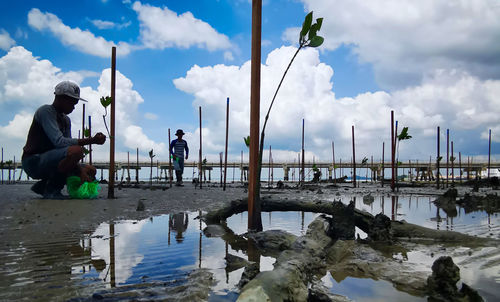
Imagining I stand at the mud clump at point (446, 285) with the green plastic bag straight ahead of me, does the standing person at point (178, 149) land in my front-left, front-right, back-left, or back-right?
front-right

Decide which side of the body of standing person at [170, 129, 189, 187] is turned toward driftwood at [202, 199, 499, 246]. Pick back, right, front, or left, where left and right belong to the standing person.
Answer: front

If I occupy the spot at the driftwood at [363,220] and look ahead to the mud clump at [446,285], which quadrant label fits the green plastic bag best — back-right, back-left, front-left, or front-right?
back-right

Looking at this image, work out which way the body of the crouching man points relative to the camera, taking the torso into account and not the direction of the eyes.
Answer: to the viewer's right

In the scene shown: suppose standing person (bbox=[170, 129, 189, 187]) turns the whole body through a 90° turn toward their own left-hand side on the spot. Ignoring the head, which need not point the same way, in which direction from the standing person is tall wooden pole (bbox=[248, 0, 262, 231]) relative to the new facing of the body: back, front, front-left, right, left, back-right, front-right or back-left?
right

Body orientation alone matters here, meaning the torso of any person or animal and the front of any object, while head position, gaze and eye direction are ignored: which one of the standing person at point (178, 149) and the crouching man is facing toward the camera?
the standing person

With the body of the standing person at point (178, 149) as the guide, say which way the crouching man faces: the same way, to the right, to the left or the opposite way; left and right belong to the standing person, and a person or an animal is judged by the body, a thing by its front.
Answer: to the left

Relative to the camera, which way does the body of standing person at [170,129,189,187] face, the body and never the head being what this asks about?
toward the camera

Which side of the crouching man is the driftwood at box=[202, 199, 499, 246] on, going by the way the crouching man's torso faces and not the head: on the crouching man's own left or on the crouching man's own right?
on the crouching man's own right

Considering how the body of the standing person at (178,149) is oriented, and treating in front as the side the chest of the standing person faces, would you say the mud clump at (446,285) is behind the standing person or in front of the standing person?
in front

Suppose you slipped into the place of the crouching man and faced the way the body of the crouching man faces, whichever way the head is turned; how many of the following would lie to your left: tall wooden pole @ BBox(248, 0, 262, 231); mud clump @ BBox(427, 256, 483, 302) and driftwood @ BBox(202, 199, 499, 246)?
0

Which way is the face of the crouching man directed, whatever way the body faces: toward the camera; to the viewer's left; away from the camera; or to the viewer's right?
to the viewer's right

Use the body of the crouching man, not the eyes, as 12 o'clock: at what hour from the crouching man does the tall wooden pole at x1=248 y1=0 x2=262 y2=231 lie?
The tall wooden pole is roughly at 2 o'clock from the crouching man.
